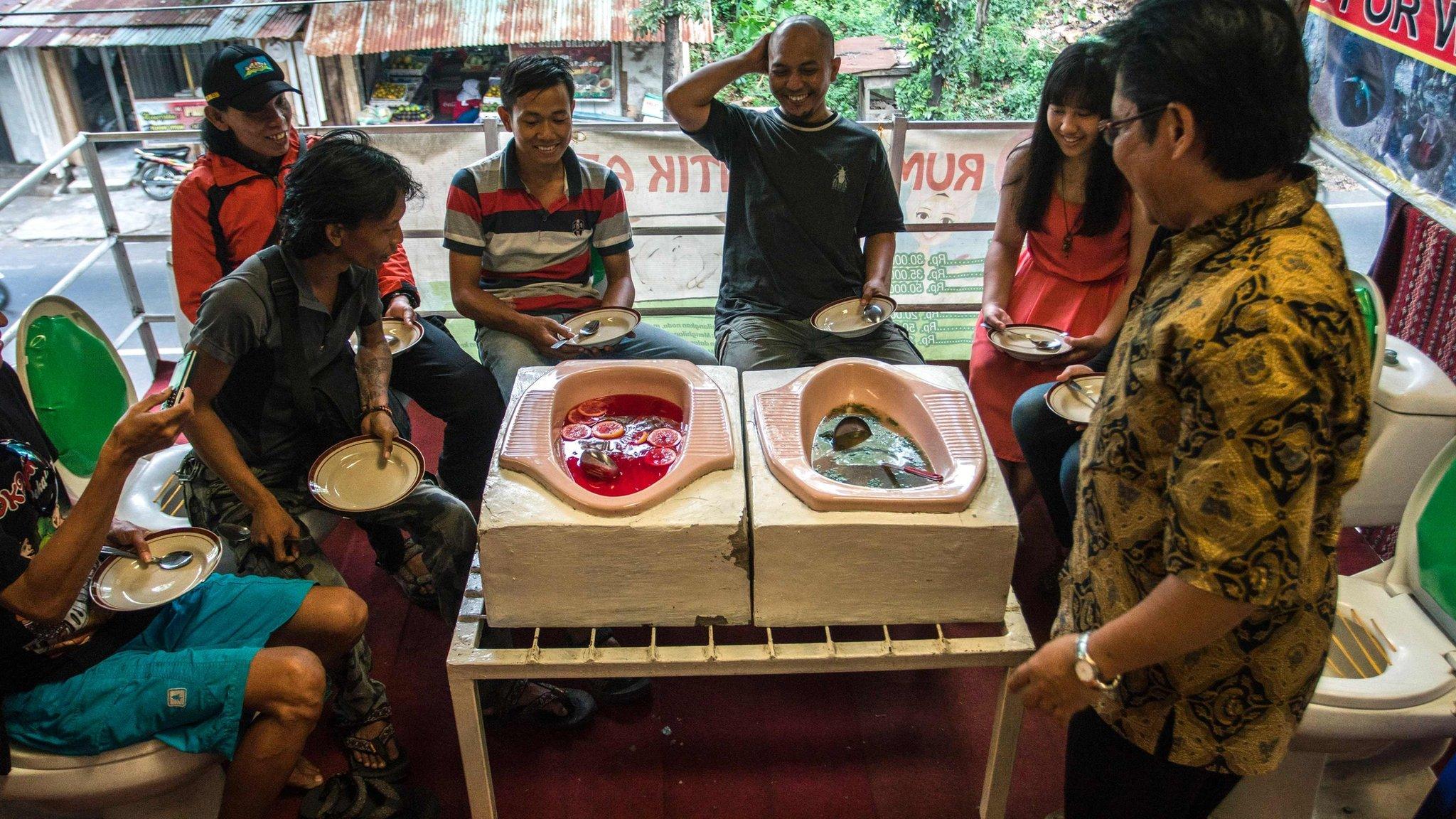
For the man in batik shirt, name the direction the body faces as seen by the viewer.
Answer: to the viewer's left

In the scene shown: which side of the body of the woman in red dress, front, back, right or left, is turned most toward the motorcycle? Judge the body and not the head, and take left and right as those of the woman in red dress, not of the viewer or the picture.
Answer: right

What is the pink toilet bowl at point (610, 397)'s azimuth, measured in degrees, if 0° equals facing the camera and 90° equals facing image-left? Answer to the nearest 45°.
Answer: approximately 0°

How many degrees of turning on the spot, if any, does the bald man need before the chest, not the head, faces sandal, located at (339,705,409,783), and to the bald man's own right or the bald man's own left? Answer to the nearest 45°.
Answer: approximately 45° to the bald man's own right
